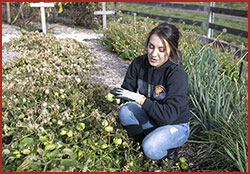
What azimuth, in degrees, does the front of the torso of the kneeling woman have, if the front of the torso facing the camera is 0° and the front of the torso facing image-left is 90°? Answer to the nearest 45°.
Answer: approximately 45°
